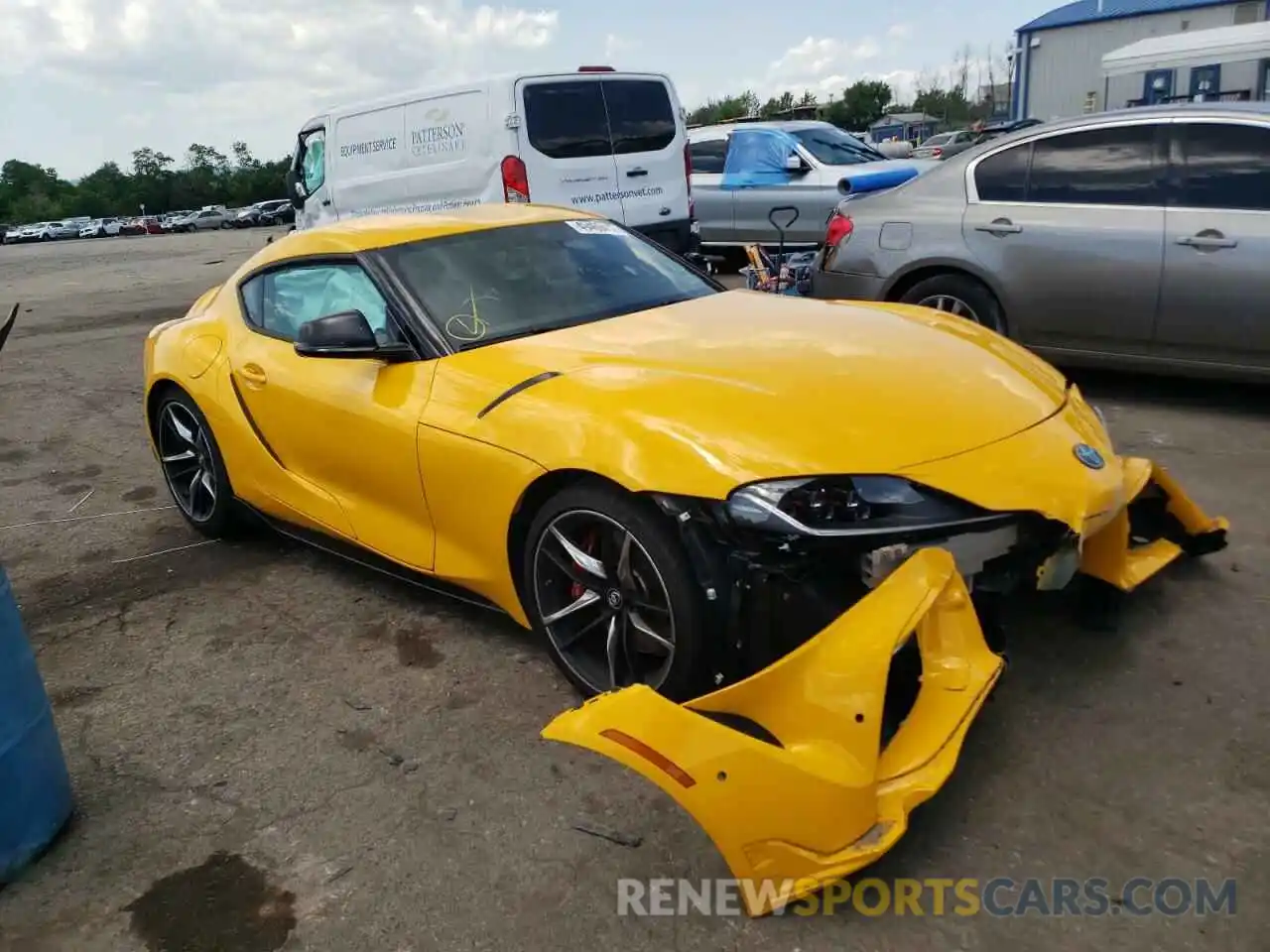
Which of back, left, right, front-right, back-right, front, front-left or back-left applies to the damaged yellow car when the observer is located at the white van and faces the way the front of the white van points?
back-left

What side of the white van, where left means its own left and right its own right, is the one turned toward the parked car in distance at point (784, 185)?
right

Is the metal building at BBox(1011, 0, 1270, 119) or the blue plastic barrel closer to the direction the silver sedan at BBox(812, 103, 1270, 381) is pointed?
the metal building

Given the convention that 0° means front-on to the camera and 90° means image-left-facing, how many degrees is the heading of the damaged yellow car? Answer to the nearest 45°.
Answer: approximately 315°

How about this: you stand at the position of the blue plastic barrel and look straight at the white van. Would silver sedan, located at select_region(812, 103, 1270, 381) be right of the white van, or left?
right

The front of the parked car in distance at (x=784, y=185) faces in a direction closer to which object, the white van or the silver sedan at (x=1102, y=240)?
the silver sedan

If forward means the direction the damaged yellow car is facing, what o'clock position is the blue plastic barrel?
The blue plastic barrel is roughly at 4 o'clock from the damaged yellow car.

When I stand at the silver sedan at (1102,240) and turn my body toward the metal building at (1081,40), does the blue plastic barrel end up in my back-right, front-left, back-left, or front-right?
back-left

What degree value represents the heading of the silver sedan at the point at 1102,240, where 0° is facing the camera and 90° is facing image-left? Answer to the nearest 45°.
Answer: approximately 270°

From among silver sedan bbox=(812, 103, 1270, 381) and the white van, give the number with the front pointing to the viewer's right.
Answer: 1

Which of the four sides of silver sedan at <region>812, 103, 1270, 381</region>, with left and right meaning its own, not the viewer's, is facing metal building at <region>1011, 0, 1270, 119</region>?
left

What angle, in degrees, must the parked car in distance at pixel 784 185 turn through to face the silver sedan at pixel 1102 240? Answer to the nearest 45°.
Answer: approximately 45° to its right

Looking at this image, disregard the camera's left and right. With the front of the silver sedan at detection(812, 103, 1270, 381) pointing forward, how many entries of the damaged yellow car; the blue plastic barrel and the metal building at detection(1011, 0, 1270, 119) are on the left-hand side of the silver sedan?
1

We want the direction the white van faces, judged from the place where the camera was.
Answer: facing away from the viewer and to the left of the viewer

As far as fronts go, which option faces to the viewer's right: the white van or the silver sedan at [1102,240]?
the silver sedan

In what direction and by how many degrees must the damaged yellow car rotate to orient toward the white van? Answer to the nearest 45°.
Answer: approximately 135° to its left
